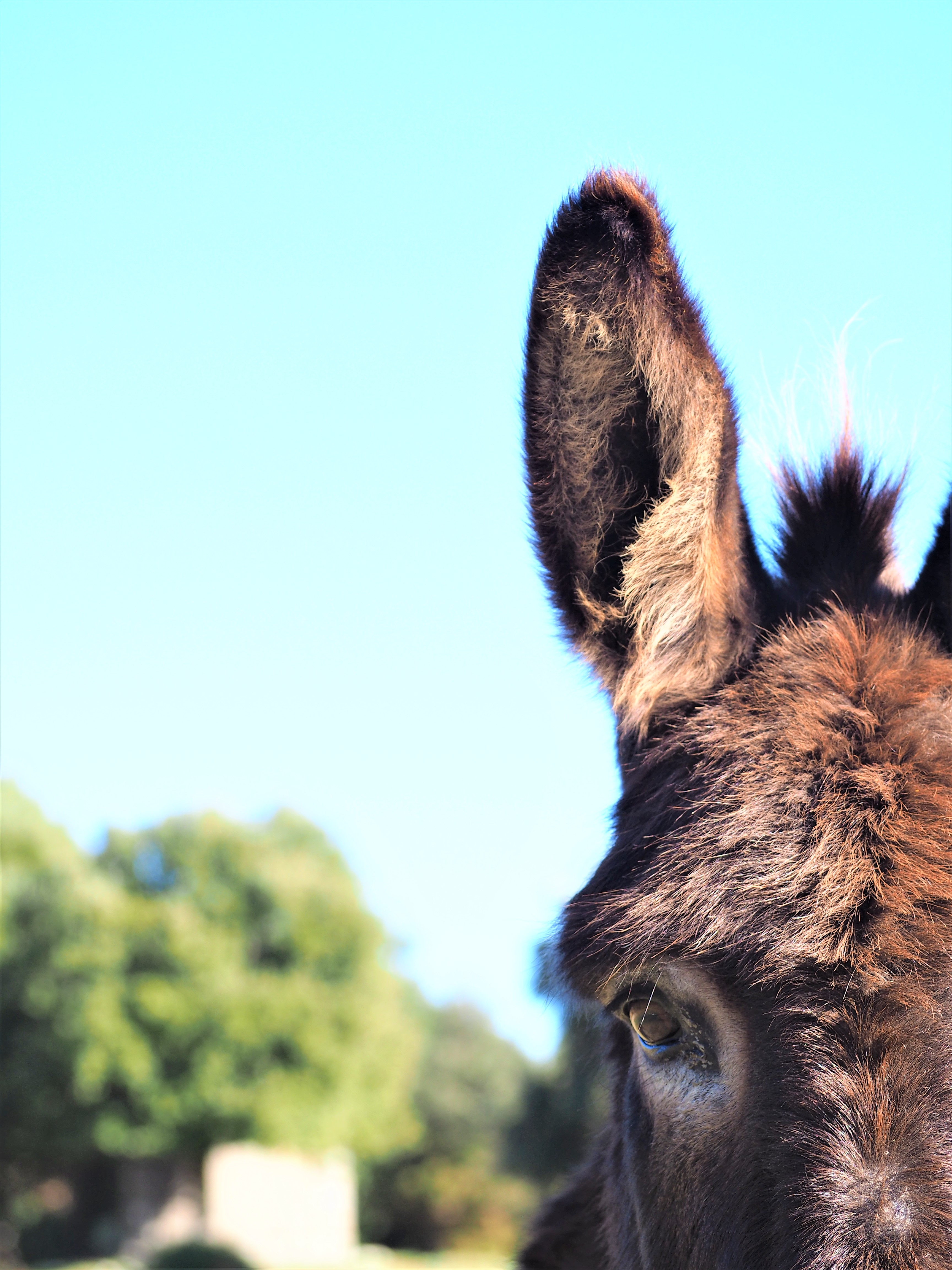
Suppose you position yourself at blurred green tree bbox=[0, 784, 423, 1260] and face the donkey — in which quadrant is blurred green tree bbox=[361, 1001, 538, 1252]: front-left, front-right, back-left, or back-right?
back-left
